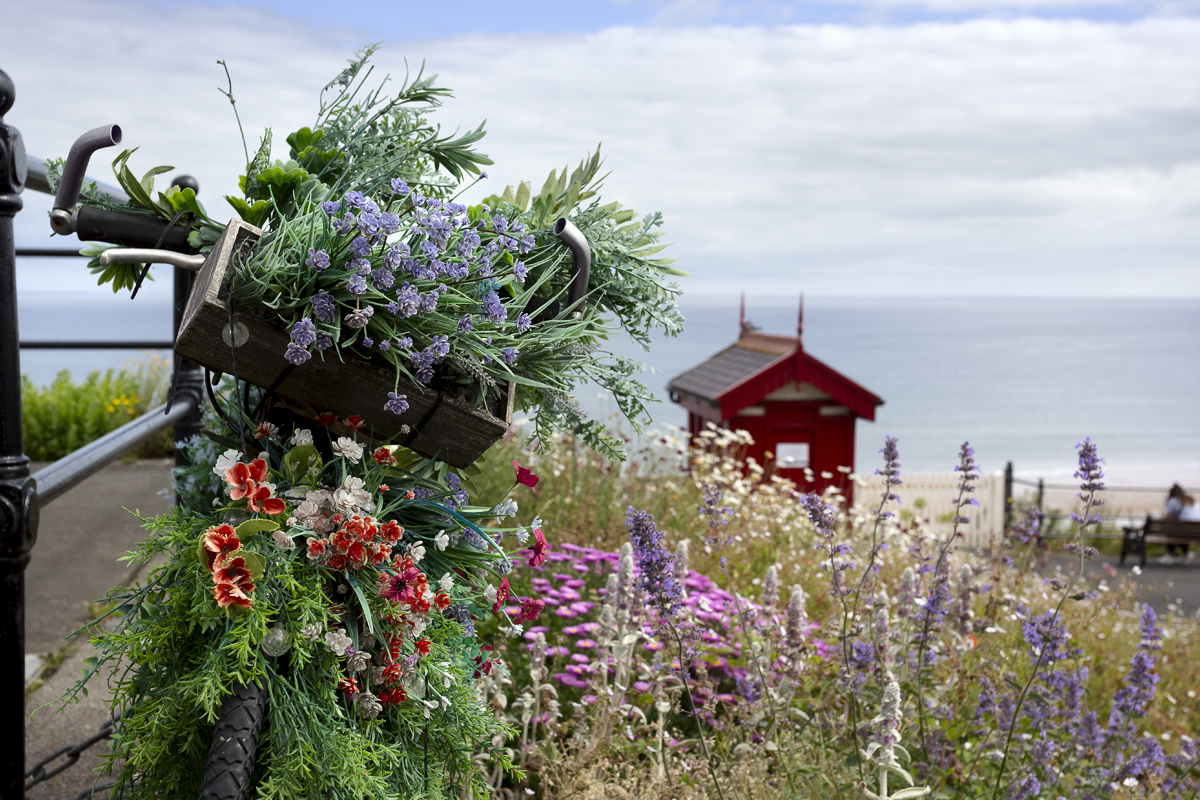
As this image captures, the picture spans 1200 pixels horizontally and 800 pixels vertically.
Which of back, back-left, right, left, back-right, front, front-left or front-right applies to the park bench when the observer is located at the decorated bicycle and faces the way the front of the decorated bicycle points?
back-left

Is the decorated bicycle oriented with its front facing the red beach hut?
no

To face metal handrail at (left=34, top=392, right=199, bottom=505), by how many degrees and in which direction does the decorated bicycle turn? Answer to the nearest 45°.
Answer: approximately 135° to its right

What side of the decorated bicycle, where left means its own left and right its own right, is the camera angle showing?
front

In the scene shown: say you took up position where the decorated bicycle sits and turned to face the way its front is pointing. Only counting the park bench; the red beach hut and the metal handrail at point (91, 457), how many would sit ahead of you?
0

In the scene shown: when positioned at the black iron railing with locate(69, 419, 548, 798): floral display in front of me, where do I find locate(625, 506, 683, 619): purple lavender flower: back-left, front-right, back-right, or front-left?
front-left

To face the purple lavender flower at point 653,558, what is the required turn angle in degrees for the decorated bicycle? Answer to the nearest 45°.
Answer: approximately 135° to its left

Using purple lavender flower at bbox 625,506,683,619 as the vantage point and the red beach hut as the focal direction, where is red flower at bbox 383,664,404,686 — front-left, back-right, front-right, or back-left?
back-left

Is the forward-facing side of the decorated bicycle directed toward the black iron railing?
no
